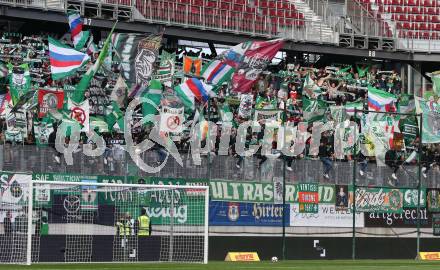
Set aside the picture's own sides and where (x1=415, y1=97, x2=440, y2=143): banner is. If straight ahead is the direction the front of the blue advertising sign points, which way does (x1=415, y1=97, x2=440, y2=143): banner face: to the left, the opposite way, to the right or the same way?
the same way

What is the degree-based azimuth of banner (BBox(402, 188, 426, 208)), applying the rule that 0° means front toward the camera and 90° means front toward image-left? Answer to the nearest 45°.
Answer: approximately 0°

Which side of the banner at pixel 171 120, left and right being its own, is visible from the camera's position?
front

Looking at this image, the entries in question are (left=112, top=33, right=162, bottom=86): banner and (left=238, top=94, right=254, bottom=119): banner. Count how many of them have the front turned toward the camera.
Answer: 2

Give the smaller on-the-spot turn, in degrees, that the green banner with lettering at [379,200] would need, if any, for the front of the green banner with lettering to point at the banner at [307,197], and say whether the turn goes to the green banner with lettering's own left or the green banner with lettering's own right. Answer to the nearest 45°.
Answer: approximately 45° to the green banner with lettering's own right

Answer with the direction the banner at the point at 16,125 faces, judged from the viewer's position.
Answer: facing the viewer

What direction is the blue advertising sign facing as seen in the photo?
toward the camera

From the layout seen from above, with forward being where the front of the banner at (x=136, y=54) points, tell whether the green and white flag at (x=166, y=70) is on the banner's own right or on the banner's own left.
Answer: on the banner's own left

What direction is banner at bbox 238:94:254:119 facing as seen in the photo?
toward the camera

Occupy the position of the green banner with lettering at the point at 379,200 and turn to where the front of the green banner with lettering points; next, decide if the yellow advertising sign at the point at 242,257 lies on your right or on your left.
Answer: on your right
